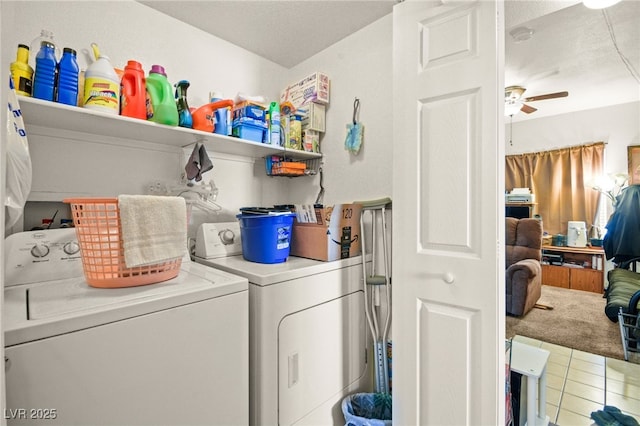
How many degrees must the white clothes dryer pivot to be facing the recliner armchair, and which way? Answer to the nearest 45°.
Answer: approximately 90° to its left

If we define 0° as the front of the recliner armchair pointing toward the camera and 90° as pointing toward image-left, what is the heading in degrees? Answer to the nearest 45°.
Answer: approximately 45°

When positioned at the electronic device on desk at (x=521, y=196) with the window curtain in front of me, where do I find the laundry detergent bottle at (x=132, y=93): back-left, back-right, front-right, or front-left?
back-right

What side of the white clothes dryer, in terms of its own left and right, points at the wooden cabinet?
left

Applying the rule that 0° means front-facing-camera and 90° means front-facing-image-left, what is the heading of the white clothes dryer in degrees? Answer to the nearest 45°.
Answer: approximately 315°
